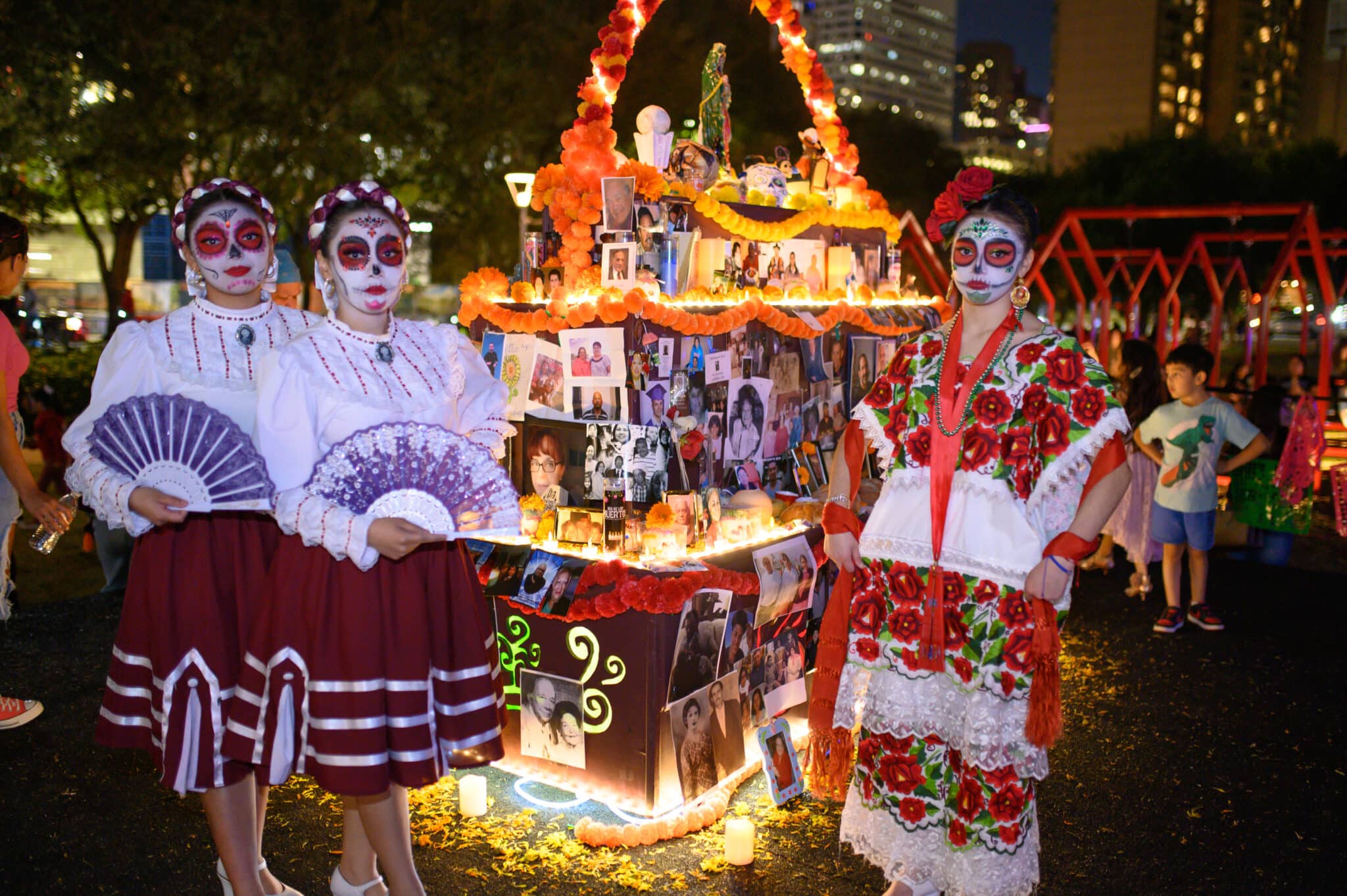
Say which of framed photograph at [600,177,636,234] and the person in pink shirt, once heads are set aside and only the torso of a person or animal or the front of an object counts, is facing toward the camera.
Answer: the framed photograph

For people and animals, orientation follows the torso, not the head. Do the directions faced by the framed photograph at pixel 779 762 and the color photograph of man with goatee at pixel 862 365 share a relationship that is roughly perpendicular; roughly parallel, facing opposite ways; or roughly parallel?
roughly parallel

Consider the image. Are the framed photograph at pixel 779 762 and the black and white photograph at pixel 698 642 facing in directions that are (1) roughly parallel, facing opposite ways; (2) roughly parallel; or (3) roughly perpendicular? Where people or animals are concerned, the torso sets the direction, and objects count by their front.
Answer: roughly parallel

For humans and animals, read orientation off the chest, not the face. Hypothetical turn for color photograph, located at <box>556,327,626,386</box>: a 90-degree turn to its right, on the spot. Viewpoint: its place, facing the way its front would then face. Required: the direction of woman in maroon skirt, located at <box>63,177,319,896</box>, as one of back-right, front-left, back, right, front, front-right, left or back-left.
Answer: front-left

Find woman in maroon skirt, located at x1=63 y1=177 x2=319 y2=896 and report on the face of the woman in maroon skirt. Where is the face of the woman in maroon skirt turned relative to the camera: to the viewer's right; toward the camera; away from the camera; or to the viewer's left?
toward the camera

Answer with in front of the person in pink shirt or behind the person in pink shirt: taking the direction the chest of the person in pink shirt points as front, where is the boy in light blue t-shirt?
in front

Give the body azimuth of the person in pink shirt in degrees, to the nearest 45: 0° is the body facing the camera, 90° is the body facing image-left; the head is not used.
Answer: approximately 270°

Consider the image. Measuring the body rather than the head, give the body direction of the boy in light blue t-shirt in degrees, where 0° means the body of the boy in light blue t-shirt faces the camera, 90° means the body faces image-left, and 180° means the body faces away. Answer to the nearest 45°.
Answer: approximately 0°

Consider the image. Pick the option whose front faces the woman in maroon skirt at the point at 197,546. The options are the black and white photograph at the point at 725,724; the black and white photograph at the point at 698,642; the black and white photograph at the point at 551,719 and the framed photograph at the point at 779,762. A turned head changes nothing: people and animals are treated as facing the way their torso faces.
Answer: the black and white photograph at the point at 551,719

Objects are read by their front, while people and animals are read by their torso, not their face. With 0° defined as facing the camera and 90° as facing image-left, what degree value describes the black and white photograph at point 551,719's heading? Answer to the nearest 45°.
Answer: approximately 45°

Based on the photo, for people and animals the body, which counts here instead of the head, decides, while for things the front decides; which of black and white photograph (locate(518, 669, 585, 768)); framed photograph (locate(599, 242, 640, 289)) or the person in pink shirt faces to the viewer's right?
the person in pink shirt

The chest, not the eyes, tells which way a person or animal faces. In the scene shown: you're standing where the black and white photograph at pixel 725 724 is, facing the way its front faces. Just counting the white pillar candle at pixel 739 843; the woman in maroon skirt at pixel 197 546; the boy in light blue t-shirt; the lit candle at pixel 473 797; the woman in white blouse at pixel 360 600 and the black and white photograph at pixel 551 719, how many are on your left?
1

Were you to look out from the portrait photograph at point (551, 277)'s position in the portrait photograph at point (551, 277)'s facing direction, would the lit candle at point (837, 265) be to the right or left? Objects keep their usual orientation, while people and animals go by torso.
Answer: on its left

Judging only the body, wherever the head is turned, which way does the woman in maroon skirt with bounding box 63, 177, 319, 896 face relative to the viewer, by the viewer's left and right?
facing the viewer and to the right of the viewer

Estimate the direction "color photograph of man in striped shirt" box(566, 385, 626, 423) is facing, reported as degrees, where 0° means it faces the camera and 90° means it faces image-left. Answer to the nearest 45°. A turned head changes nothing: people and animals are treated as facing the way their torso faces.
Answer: approximately 0°

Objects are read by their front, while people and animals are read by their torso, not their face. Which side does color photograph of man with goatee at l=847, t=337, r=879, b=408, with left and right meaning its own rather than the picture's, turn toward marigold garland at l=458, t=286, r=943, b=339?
right

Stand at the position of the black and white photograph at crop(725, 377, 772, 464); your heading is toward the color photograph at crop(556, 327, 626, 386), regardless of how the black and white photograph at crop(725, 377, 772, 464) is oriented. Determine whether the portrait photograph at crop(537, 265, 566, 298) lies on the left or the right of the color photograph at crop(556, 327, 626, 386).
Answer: right

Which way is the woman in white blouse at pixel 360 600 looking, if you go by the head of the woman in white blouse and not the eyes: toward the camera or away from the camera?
toward the camera
